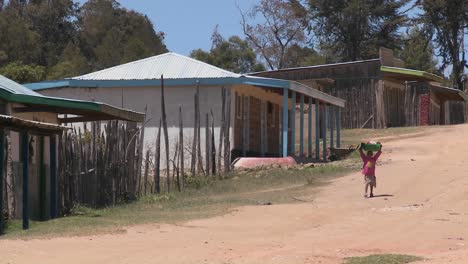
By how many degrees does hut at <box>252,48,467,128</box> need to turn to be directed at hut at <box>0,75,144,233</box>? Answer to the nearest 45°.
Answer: approximately 45° to its right

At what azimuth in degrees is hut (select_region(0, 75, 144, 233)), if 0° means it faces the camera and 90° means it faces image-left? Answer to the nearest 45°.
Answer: approximately 315°

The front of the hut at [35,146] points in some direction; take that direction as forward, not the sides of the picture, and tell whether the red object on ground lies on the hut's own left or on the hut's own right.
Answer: on the hut's own left

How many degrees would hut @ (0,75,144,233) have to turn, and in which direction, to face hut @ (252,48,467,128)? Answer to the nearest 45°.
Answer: approximately 90° to its left

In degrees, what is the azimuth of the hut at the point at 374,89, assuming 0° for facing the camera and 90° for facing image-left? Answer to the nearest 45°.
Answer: approximately 315°

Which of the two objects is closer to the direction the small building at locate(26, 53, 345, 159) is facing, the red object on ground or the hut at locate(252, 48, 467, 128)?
the red object on ground

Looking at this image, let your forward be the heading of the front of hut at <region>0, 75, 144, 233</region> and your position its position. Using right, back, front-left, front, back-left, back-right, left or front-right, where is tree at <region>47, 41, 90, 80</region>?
back-left

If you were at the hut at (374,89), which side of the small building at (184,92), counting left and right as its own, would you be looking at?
left
